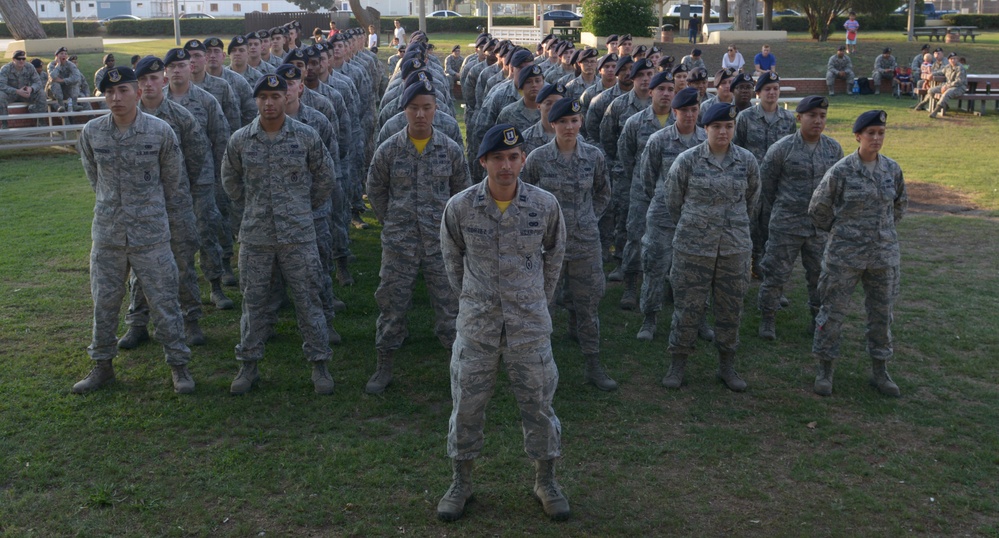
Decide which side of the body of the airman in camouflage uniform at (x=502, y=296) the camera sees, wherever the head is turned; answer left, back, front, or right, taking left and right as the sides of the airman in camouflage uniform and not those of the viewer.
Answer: front

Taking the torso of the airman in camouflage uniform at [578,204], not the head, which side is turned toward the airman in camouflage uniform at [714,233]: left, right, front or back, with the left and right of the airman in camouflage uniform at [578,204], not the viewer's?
left

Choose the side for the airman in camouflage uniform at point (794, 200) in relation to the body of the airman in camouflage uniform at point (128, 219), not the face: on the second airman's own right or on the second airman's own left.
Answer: on the second airman's own left

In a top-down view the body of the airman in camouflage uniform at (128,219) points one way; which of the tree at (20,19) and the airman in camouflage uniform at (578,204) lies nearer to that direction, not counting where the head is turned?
the airman in camouflage uniform

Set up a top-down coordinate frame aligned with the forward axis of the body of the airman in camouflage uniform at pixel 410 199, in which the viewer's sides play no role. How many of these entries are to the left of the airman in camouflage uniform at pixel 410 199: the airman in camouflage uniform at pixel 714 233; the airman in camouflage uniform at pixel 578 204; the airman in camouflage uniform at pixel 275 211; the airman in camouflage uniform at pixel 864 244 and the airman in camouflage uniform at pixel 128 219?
3

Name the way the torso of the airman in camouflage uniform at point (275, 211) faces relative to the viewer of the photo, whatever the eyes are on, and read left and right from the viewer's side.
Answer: facing the viewer

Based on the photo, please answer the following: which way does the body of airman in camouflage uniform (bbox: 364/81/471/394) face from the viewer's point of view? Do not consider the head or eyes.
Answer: toward the camera

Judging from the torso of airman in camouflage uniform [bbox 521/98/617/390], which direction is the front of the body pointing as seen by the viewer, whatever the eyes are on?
toward the camera

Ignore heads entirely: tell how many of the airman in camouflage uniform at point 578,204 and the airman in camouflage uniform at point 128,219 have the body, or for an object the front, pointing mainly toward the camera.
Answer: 2

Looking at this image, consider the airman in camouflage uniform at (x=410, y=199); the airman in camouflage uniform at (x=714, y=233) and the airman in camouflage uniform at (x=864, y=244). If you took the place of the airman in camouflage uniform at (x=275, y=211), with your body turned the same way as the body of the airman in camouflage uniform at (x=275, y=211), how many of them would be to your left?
3

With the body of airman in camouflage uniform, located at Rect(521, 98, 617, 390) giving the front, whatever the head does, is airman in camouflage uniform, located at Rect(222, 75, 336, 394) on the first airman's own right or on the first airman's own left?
on the first airman's own right
